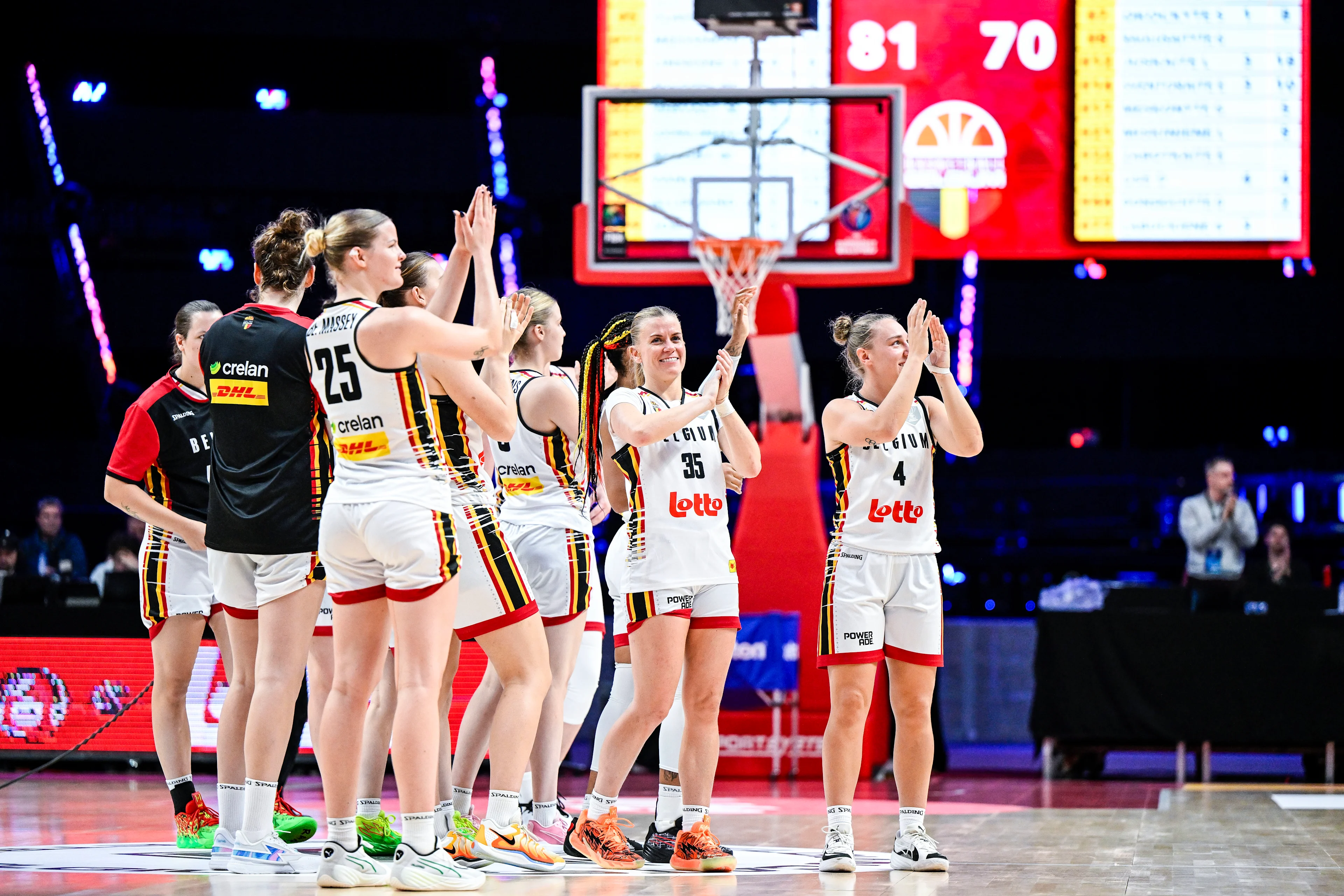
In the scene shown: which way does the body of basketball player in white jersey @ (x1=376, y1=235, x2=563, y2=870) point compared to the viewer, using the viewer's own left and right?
facing to the right of the viewer

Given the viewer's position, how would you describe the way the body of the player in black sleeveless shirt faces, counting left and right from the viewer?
facing away from the viewer and to the right of the viewer

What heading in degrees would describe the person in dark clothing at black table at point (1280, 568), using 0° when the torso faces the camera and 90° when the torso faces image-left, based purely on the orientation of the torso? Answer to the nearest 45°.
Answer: approximately 0°

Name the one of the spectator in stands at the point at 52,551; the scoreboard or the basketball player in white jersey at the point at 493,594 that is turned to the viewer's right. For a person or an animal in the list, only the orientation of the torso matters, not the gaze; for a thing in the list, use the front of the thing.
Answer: the basketball player in white jersey

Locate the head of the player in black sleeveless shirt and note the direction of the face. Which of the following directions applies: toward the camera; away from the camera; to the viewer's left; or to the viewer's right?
away from the camera

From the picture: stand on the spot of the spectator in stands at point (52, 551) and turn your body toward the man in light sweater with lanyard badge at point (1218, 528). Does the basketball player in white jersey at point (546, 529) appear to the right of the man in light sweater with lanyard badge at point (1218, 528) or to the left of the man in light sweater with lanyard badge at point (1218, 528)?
right

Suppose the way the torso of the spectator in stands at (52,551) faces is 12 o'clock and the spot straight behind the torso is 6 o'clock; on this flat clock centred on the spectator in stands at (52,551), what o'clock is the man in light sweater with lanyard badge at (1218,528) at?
the man in light sweater with lanyard badge at (1218,528) is roughly at 10 o'clock from the spectator in stands at (52,551).
